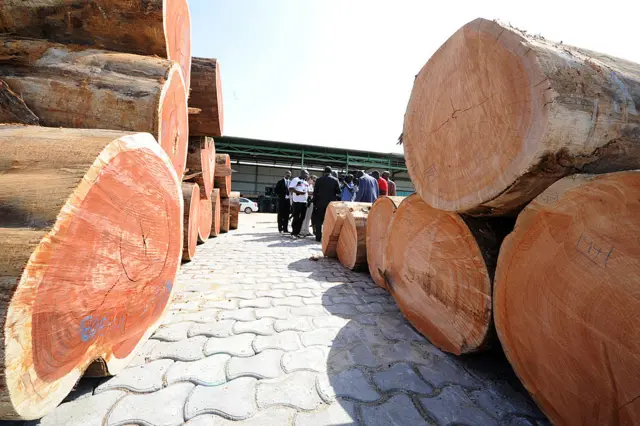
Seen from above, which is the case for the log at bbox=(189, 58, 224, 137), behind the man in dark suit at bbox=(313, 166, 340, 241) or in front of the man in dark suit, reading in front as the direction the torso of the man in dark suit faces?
behind

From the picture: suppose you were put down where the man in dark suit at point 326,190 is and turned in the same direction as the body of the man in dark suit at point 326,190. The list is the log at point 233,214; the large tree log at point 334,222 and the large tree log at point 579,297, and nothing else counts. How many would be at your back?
2

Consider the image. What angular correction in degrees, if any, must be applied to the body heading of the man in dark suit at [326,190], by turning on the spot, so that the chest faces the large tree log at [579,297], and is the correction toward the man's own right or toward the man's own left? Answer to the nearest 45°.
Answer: approximately 180°

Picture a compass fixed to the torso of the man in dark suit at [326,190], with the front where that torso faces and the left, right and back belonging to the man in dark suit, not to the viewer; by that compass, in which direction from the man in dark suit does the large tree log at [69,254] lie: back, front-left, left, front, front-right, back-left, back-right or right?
back

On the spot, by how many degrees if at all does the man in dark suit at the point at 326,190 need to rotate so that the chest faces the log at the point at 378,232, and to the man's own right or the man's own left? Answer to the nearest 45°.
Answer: approximately 180°

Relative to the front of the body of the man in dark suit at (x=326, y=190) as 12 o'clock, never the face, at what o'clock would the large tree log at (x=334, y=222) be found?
The large tree log is roughly at 6 o'clock from the man in dark suit.

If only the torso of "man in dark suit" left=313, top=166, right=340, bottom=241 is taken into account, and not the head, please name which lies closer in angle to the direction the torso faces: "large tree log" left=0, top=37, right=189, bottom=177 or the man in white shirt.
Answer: the man in white shirt

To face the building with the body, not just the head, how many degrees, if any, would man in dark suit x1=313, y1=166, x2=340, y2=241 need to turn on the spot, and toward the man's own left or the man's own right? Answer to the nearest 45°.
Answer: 0° — they already face it

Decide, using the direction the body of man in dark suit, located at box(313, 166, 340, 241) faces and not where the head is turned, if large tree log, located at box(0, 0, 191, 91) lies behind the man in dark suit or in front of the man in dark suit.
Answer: behind

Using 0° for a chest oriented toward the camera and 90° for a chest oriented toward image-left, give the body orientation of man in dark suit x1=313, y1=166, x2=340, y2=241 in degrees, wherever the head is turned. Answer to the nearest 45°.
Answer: approximately 180°

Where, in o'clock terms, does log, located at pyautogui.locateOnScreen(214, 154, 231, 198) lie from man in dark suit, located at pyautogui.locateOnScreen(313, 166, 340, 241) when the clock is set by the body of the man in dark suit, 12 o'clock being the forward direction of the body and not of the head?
The log is roughly at 9 o'clock from the man in dark suit.

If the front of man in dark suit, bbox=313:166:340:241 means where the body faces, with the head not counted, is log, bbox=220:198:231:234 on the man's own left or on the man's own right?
on the man's own left

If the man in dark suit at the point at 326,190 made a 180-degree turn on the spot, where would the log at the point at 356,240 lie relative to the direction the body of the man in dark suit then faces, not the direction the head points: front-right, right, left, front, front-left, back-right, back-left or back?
front

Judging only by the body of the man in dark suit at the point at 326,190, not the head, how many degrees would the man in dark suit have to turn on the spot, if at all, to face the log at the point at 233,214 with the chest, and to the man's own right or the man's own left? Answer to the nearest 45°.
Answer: approximately 45° to the man's own left

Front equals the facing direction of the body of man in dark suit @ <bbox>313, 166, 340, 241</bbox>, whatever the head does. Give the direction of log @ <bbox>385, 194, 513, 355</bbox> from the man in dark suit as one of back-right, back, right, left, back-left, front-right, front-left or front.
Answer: back

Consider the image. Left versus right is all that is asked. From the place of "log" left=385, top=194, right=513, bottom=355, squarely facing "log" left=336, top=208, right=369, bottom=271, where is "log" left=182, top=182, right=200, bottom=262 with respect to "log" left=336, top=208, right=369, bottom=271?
left

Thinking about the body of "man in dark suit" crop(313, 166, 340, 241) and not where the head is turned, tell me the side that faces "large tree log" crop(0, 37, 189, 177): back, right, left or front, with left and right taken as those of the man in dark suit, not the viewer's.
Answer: back
